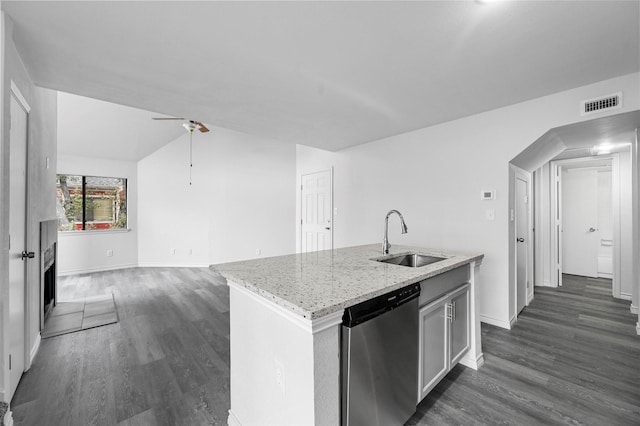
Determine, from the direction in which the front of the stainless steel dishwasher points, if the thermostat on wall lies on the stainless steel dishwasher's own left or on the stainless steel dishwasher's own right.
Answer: on the stainless steel dishwasher's own left

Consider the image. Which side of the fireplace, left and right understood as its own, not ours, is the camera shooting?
right

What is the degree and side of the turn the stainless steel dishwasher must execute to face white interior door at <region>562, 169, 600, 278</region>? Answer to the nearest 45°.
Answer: approximately 90° to its left

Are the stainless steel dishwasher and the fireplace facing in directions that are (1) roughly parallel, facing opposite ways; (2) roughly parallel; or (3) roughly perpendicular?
roughly perpendicular
